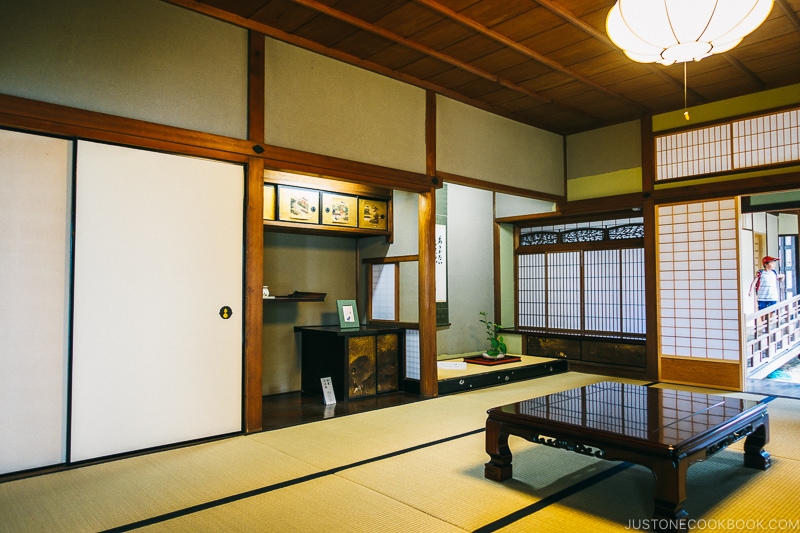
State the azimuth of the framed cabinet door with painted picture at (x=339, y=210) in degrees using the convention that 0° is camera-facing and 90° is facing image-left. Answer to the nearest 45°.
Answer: approximately 315°

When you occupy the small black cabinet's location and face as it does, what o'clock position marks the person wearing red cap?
The person wearing red cap is roughly at 10 o'clock from the small black cabinet.

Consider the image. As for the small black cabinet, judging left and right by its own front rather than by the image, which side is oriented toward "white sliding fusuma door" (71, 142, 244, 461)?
right

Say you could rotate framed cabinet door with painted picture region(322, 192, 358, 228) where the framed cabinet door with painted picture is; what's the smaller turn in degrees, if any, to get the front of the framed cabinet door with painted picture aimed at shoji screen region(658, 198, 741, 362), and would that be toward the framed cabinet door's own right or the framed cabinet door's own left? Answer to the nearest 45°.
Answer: approximately 45° to the framed cabinet door's own left

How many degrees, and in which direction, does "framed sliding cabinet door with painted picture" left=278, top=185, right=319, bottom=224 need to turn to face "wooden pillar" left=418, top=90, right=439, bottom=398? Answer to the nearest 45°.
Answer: approximately 45° to its left

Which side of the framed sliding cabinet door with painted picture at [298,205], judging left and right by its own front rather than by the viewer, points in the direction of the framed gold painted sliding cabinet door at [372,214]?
left

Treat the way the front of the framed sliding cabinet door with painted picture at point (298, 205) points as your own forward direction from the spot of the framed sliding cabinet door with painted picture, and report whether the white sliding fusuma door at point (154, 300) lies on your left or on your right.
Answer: on your right

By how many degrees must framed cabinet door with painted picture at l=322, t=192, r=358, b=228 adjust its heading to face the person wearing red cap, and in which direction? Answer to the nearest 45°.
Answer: approximately 45° to its left

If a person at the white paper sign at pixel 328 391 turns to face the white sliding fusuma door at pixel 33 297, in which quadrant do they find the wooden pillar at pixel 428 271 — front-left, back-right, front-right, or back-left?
back-left
